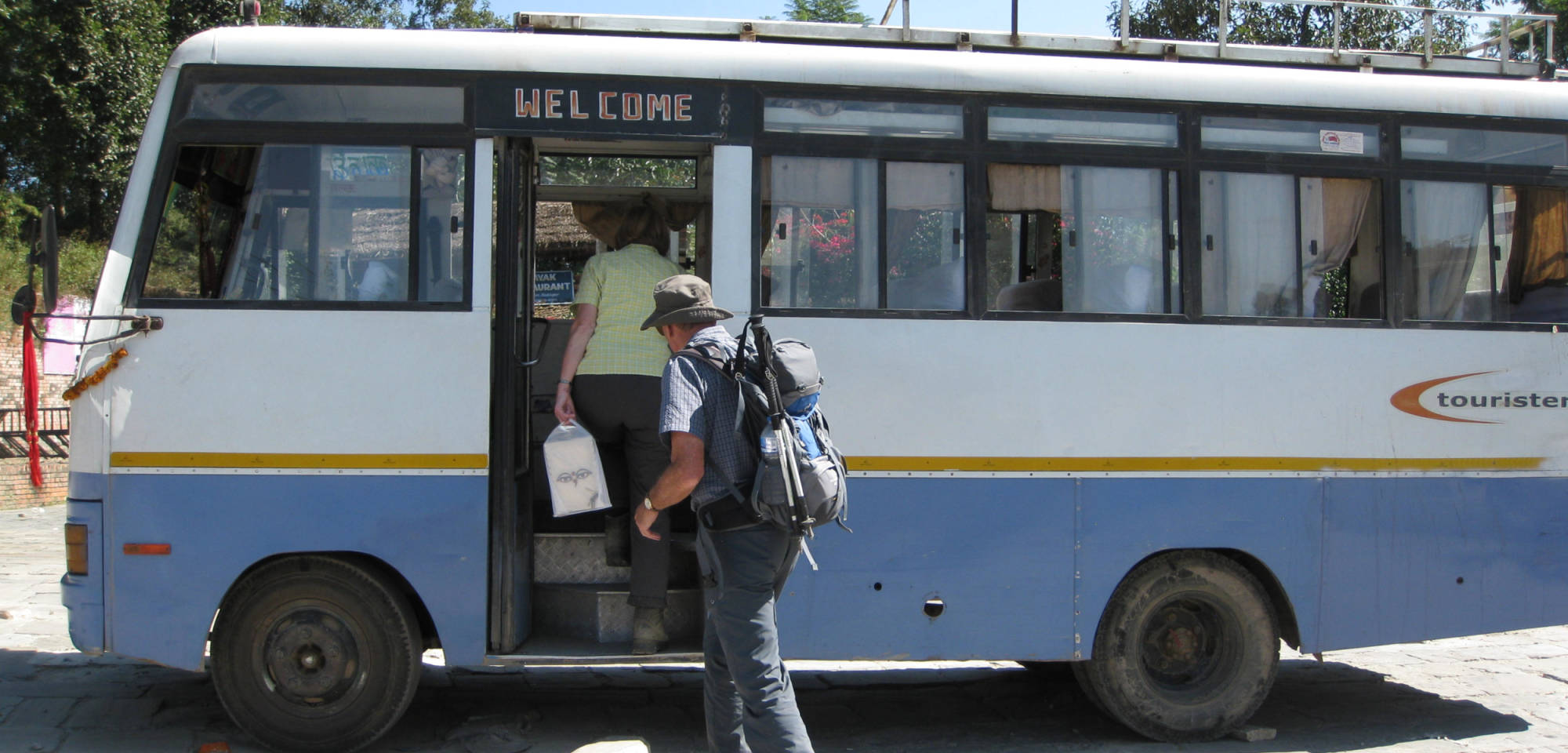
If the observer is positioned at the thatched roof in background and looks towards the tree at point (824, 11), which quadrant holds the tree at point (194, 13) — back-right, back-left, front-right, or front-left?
front-left

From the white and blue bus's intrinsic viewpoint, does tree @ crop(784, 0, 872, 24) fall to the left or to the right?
on its right

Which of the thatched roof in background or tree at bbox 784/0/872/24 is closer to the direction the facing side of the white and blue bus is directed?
the thatched roof in background

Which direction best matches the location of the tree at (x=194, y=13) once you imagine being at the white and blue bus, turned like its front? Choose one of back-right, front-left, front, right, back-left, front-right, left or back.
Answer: front-right

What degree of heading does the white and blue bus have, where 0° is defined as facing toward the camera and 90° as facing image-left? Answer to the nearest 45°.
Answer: approximately 90°

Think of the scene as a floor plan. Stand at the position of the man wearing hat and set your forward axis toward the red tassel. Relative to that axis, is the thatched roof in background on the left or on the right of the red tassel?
right

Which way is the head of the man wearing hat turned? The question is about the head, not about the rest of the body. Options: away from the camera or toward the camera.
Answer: away from the camera

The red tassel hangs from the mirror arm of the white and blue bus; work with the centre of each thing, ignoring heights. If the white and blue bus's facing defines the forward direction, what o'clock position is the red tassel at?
The red tassel is roughly at 12 o'clock from the white and blue bus.

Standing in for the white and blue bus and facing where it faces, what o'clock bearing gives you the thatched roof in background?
The thatched roof in background is roughly at 3 o'clock from the white and blue bus.

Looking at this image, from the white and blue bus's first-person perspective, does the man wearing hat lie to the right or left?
on its left
